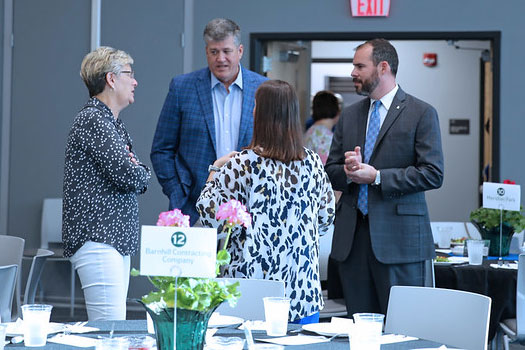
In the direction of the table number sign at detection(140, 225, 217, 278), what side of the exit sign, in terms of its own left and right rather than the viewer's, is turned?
front

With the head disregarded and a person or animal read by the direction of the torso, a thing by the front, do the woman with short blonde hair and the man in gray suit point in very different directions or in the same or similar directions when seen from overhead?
very different directions

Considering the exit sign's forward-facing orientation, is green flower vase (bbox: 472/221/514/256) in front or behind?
in front

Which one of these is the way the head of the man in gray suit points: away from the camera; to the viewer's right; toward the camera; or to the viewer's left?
to the viewer's left

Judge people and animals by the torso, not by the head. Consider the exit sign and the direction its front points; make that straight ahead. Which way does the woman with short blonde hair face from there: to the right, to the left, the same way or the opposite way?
to the left

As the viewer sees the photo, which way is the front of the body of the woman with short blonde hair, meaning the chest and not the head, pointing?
to the viewer's right

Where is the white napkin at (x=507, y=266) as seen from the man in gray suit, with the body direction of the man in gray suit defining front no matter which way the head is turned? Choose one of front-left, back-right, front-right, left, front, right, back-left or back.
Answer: back

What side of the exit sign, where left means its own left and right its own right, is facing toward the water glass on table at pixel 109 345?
front

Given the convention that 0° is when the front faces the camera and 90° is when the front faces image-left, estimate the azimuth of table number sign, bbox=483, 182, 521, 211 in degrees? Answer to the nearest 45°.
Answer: approximately 0°

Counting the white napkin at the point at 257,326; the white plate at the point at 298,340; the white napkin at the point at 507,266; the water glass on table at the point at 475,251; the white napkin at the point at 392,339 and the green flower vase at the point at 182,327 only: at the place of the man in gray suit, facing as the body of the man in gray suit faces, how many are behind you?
2

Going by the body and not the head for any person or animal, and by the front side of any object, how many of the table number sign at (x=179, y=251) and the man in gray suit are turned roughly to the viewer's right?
0
